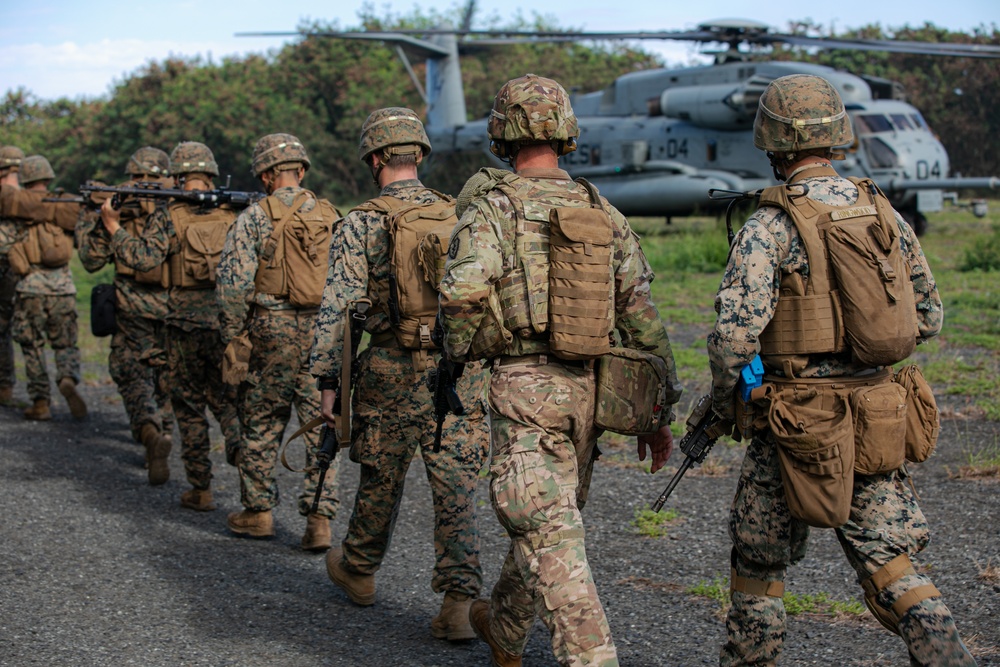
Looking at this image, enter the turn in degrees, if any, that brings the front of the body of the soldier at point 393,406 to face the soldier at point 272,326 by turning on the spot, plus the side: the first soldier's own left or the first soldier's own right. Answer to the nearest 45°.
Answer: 0° — they already face them

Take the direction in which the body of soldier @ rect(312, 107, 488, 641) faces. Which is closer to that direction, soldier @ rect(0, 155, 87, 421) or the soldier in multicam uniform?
the soldier

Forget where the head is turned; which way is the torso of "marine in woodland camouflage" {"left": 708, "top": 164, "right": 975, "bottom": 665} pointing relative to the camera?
away from the camera

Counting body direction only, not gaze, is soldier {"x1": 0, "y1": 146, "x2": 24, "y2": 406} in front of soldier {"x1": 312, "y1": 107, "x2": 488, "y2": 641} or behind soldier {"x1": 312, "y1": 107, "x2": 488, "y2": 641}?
in front

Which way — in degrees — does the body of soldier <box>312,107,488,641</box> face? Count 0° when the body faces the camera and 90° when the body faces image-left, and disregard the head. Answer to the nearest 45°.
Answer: approximately 135°

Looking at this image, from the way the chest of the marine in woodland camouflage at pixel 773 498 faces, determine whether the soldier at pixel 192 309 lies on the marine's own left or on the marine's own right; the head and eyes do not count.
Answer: on the marine's own left

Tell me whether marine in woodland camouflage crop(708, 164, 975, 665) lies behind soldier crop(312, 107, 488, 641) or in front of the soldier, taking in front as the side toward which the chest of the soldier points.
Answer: behind
